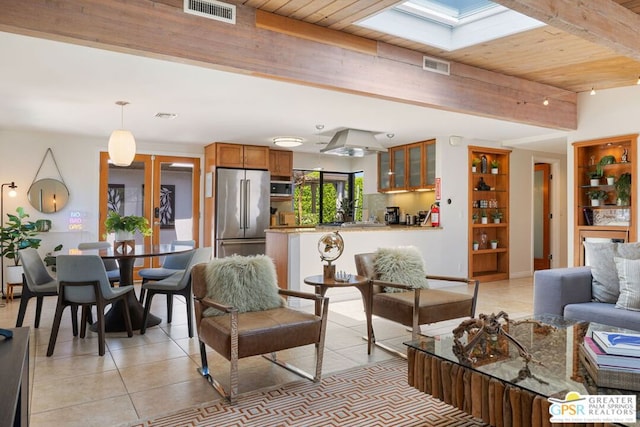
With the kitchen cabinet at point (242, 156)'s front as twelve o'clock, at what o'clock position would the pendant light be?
The pendant light is roughly at 1 o'clock from the kitchen cabinet.

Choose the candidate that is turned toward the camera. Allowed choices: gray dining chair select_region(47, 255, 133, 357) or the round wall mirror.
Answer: the round wall mirror

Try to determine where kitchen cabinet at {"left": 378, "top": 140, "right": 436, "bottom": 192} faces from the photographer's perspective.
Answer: facing the viewer and to the left of the viewer

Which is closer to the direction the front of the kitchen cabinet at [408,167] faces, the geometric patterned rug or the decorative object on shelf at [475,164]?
the geometric patterned rug

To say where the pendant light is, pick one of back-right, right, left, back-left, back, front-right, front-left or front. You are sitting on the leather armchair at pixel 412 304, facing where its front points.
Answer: back-right

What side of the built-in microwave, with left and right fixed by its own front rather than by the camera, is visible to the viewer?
front

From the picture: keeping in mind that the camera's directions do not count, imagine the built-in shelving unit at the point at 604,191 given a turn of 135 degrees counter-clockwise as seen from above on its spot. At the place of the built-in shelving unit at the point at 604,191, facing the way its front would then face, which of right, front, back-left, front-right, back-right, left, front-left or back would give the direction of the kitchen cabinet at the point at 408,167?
back

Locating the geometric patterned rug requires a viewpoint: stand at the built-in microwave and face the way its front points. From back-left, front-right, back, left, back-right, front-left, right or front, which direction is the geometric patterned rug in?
front

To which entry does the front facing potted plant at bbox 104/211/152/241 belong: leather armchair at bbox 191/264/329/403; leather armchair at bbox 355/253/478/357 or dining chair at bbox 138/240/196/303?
the dining chair

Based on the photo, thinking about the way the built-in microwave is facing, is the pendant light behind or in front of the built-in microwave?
in front

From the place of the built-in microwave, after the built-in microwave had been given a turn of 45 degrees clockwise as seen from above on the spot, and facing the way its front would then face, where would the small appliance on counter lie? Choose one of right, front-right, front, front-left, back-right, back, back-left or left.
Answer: back-left

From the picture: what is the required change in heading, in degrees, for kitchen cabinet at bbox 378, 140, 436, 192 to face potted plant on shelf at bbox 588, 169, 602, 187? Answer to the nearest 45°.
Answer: approximately 90° to its left

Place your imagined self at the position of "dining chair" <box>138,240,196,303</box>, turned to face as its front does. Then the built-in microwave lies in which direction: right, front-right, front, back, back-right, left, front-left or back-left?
back

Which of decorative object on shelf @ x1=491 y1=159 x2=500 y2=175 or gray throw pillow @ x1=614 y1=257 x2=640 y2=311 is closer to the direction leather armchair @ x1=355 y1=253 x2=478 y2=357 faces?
the gray throw pillow

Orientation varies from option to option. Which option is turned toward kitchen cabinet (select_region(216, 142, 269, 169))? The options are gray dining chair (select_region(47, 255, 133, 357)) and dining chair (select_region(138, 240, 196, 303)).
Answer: the gray dining chair

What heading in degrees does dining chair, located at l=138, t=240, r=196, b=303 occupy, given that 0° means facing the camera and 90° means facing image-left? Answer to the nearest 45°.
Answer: approximately 45°

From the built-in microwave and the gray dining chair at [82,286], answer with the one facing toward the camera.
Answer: the built-in microwave

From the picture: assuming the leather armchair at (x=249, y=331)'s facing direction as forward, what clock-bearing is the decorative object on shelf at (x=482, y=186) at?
The decorative object on shelf is roughly at 9 o'clock from the leather armchair.
